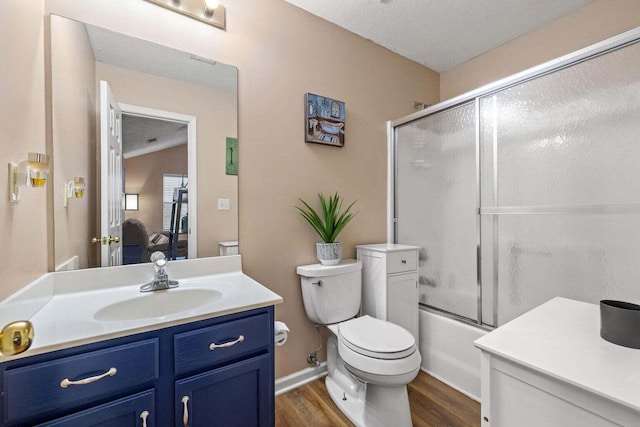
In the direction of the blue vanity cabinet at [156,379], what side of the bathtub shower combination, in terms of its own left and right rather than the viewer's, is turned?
front

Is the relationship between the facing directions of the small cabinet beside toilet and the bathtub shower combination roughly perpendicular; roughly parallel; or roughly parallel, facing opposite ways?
roughly perpendicular

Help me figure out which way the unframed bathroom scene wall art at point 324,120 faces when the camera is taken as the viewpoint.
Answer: facing the viewer and to the right of the viewer

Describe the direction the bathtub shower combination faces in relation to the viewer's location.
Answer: facing the viewer and to the left of the viewer

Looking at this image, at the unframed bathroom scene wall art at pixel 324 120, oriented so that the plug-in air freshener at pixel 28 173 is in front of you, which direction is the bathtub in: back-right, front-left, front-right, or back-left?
back-left

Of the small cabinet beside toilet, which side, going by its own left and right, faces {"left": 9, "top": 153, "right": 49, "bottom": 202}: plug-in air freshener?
right

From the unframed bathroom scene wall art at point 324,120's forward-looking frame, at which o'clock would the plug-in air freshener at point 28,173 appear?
The plug-in air freshener is roughly at 3 o'clock from the unframed bathroom scene wall art.

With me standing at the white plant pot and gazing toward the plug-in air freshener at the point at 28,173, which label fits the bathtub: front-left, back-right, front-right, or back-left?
back-left

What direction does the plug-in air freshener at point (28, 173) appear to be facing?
to the viewer's right

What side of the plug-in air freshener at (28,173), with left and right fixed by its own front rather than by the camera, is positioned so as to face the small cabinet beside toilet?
front
